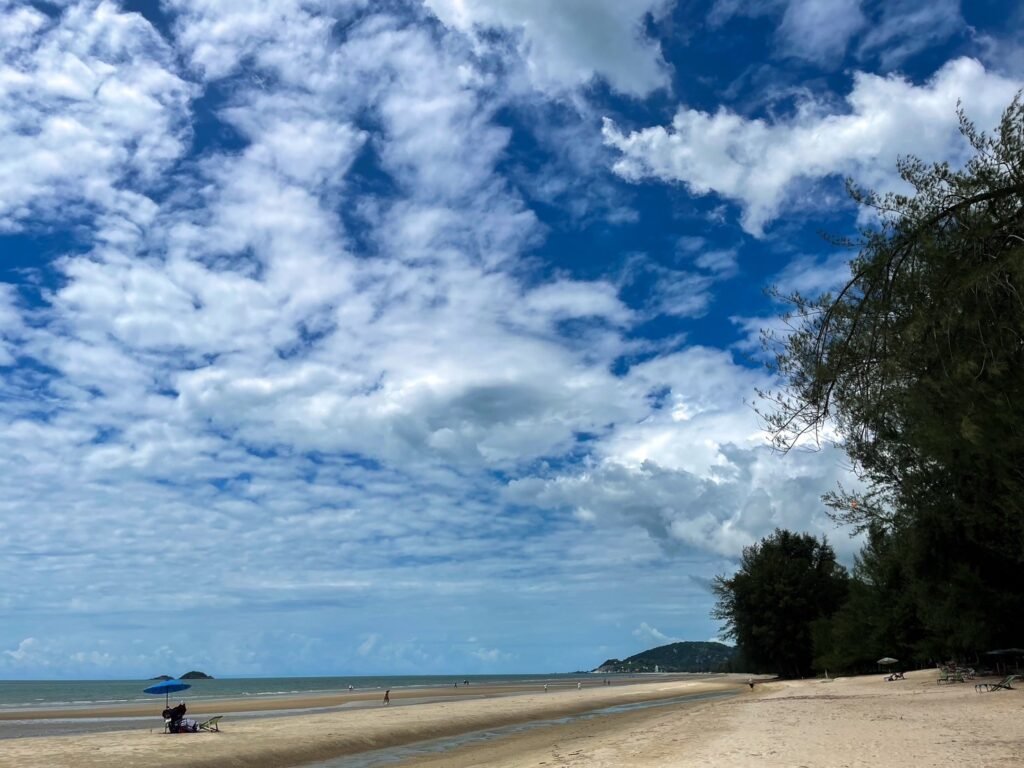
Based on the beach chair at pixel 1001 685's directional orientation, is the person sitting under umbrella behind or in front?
in front

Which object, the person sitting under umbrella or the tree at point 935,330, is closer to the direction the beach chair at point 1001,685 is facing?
the person sitting under umbrella

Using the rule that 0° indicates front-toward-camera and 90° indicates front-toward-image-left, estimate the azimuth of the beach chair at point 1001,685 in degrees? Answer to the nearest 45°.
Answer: approximately 90°
